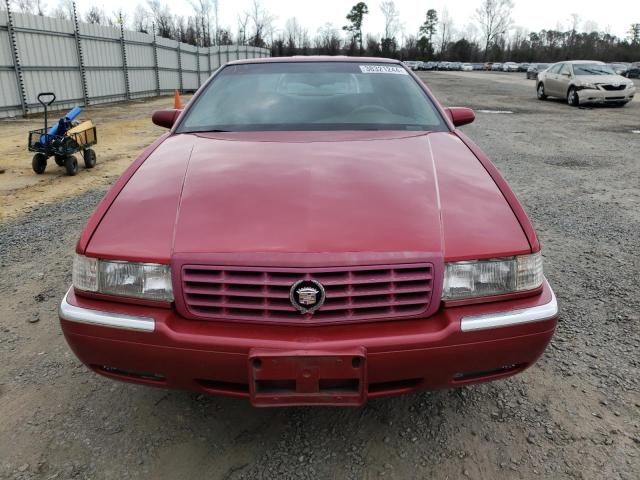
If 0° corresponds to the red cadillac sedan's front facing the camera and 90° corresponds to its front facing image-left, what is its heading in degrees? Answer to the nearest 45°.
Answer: approximately 0°

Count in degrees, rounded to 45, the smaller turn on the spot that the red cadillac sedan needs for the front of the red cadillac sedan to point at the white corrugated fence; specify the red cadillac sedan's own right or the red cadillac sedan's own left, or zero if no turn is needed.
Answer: approximately 135° to the red cadillac sedan's own right
